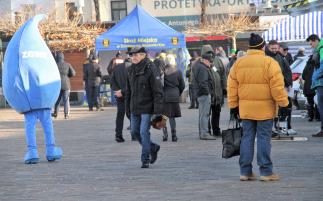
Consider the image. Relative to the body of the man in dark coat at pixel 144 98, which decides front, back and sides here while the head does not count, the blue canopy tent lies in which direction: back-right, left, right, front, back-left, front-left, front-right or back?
back-right

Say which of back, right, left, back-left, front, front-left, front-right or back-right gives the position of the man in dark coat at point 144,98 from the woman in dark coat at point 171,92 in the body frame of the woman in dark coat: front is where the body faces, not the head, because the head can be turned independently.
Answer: back

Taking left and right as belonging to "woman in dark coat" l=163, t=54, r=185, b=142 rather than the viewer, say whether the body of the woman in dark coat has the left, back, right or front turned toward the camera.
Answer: back

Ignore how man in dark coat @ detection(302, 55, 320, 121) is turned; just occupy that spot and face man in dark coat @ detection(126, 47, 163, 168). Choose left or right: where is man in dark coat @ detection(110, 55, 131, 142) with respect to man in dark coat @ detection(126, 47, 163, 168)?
right

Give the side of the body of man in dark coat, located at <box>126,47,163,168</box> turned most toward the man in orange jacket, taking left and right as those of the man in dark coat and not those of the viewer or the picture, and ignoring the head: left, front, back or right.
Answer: left

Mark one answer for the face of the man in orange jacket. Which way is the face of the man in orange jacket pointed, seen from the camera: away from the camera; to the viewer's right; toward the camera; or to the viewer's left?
away from the camera

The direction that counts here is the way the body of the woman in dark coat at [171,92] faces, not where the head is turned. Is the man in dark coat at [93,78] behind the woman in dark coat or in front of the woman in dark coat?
in front

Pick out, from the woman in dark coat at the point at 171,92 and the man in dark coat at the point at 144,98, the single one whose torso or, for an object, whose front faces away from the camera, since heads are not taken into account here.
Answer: the woman in dark coat

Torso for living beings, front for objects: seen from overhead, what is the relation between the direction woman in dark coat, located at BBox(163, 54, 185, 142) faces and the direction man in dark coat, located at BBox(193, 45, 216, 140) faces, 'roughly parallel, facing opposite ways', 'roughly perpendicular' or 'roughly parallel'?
roughly perpendicular

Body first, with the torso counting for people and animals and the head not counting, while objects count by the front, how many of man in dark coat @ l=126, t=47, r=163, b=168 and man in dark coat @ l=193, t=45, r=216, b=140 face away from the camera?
0

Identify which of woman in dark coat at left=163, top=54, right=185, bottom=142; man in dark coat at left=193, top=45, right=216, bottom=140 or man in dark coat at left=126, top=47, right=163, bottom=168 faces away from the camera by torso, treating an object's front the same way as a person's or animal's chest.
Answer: the woman in dark coat
